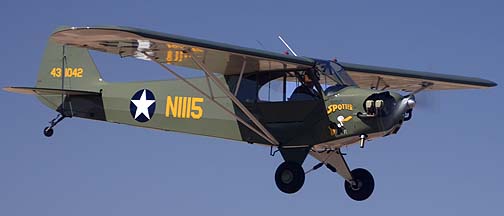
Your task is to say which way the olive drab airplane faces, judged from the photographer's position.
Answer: facing the viewer and to the right of the viewer

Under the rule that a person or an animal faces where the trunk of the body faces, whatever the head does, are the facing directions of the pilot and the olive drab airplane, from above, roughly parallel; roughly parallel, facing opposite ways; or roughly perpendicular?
roughly parallel
